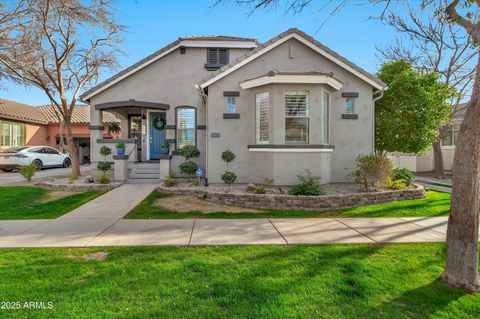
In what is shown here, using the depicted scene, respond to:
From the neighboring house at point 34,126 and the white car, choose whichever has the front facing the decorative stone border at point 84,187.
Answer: the neighboring house

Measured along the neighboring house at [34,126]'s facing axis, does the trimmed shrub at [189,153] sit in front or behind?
in front

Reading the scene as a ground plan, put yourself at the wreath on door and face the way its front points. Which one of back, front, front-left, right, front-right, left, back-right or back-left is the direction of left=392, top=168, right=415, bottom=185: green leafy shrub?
front-left

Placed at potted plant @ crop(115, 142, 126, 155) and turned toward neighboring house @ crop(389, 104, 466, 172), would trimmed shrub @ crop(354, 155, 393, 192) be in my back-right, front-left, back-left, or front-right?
front-right

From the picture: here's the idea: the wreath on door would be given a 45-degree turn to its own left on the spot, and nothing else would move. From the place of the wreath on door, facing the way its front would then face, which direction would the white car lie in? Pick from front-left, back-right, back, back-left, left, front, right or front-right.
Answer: back

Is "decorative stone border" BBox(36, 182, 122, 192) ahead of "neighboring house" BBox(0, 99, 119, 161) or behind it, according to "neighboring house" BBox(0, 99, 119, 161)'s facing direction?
ahead

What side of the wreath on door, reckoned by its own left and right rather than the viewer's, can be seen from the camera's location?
front

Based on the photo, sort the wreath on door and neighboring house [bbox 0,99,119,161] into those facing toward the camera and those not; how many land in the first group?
2

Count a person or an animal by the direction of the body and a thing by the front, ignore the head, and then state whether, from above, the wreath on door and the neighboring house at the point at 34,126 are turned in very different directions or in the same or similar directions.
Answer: same or similar directions

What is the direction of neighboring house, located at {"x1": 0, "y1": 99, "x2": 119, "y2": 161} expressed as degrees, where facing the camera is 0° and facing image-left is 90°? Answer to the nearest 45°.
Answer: approximately 0°

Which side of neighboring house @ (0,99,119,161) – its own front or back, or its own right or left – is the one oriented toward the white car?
front
